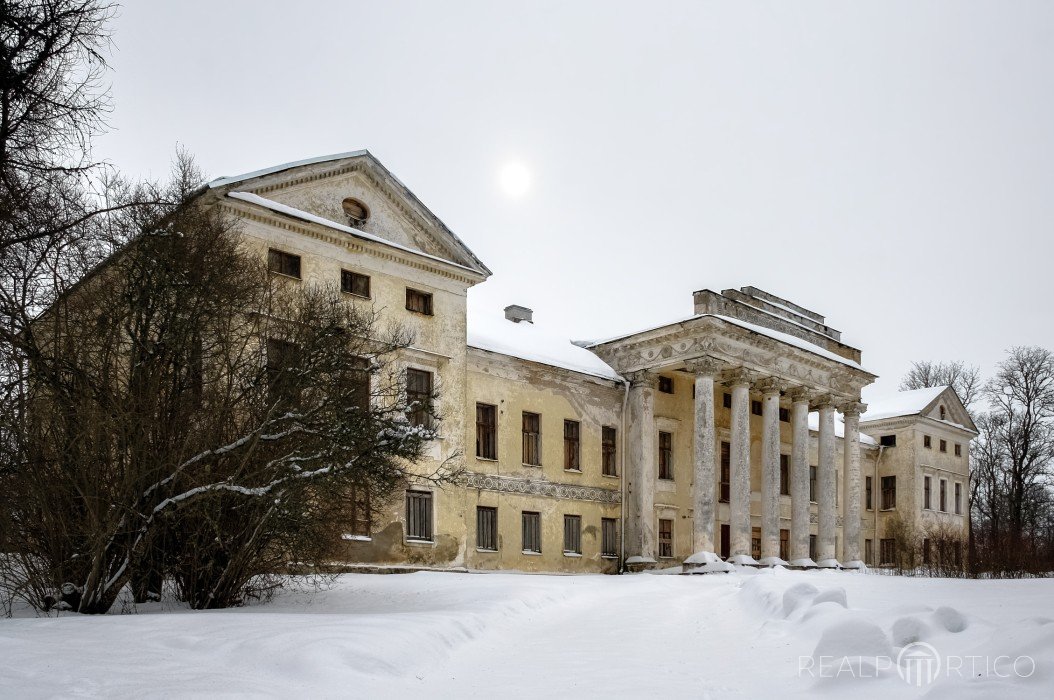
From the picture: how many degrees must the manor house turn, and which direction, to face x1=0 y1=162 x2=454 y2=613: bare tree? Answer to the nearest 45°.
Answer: approximately 45° to its right

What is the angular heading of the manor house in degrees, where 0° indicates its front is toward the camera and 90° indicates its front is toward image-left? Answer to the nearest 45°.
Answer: approximately 315°
